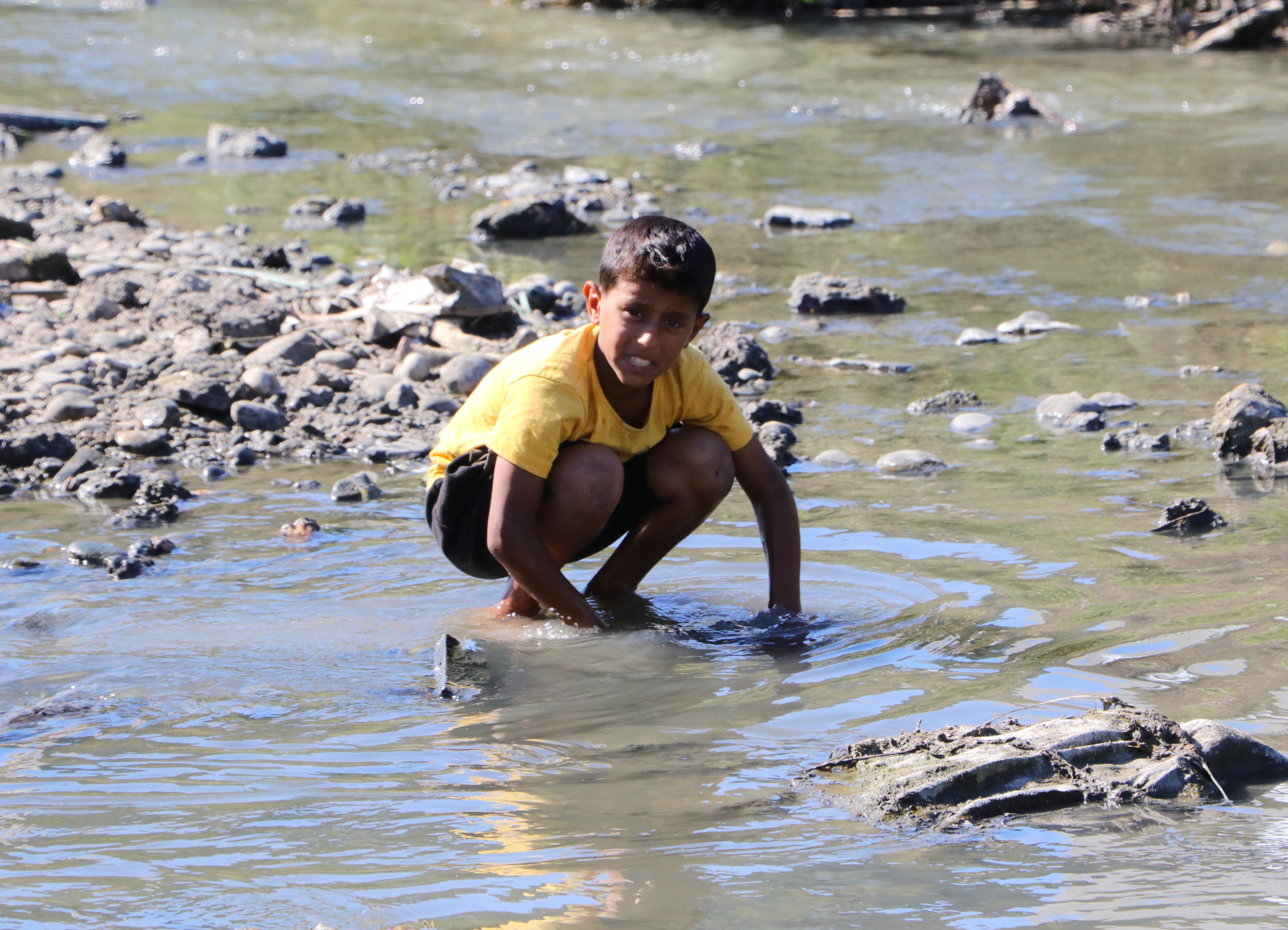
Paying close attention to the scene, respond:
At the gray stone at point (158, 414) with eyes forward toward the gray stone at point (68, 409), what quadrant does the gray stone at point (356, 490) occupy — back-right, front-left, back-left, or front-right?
back-left

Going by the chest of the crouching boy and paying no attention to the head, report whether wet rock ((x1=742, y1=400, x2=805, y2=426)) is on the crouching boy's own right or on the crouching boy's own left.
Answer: on the crouching boy's own left

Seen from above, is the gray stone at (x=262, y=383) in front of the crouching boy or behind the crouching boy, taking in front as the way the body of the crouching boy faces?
behind

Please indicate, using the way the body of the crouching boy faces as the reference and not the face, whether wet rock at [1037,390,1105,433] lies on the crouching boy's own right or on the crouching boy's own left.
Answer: on the crouching boy's own left

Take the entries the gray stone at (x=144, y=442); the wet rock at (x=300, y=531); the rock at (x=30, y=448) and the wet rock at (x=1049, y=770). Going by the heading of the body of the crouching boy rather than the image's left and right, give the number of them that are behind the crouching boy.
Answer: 3

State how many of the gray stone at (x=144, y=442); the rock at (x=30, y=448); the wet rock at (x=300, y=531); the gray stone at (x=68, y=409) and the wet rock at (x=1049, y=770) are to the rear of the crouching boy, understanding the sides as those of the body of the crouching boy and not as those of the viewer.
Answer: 4

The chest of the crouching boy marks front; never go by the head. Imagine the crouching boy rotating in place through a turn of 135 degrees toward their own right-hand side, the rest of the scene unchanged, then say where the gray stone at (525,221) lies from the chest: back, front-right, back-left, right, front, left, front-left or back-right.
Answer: right

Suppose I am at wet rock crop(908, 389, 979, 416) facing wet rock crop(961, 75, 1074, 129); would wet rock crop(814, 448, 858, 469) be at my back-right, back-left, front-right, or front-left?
back-left
